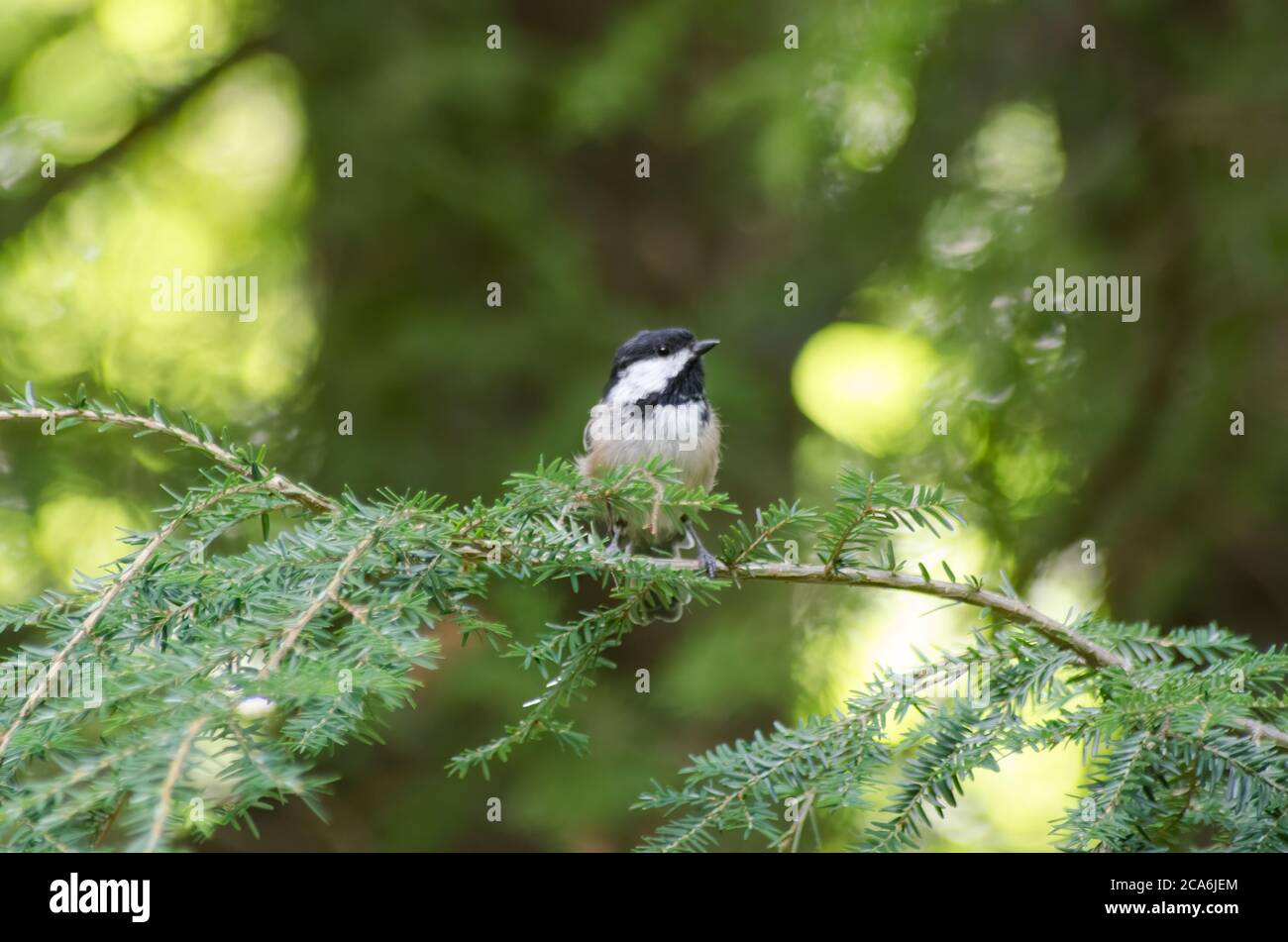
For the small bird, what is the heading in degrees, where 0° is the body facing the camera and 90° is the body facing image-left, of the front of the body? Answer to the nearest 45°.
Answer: approximately 315°
